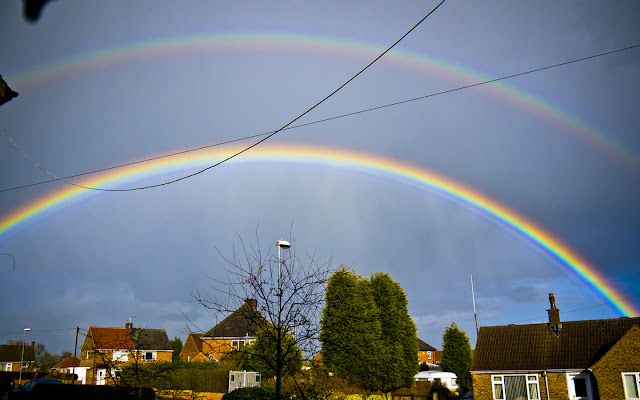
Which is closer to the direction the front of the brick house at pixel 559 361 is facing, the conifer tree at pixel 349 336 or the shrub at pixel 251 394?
the shrub

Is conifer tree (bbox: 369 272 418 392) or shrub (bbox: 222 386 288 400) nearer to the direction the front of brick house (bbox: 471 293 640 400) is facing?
the shrub

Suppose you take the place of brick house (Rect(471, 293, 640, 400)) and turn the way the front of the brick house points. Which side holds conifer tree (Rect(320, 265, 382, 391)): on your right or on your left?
on your right

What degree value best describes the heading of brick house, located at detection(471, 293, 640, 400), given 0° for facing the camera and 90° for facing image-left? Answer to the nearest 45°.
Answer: approximately 0°

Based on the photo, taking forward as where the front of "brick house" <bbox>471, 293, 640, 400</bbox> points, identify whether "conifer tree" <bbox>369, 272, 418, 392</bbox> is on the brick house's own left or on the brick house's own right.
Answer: on the brick house's own right
